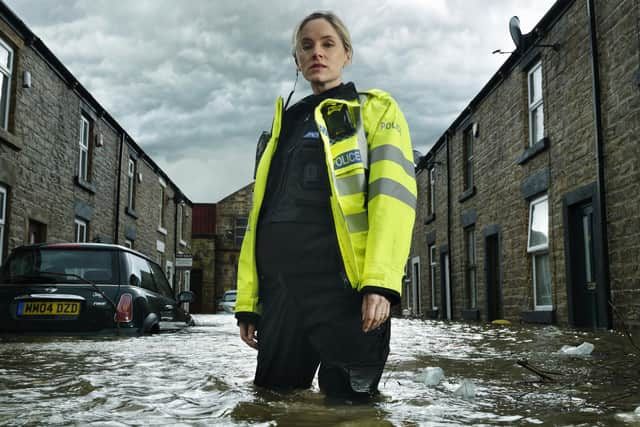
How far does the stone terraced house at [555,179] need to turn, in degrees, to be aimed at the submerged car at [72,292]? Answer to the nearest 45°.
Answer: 0° — it already faces it

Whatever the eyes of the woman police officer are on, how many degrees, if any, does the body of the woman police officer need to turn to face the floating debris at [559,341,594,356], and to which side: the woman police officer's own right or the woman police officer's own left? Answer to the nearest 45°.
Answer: approximately 180°

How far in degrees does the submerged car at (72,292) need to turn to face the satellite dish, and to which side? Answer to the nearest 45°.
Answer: approximately 45° to its right

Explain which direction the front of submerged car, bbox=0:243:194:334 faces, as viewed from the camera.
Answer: facing away from the viewer and to the right of the viewer

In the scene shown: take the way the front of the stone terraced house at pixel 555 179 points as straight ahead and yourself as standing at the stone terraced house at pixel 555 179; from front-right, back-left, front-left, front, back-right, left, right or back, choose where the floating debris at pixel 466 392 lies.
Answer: front-left

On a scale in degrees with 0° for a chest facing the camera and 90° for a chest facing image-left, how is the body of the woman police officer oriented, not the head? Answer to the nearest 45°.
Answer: approximately 45°

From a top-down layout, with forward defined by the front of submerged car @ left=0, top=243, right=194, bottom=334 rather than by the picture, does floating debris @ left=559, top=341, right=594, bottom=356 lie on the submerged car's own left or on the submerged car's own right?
on the submerged car's own right

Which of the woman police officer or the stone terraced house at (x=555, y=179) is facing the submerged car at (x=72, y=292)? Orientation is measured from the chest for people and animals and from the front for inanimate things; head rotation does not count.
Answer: the stone terraced house

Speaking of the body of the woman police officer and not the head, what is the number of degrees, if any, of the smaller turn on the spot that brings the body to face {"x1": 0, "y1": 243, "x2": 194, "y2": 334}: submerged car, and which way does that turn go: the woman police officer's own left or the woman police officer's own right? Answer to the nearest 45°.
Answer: approximately 90° to the woman police officer's own right

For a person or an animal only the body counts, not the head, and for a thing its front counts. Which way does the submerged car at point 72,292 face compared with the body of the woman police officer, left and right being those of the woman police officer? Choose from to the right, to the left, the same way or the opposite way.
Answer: the opposite way
